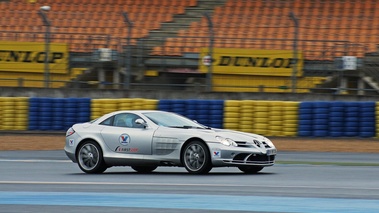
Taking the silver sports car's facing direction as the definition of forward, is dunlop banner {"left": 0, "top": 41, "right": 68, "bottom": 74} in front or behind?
behind

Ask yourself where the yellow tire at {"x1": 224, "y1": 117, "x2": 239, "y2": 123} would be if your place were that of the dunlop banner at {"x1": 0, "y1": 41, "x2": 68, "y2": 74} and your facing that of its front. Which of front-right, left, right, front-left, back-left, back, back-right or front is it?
front-left

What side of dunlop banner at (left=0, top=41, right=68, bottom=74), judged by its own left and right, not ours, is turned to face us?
front

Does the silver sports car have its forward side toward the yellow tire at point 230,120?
no

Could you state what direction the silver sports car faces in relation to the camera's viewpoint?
facing the viewer and to the right of the viewer

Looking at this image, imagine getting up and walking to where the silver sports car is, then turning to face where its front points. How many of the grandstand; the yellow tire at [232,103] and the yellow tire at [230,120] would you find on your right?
0

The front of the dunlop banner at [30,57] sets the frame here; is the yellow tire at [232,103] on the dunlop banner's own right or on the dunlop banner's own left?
on the dunlop banner's own left

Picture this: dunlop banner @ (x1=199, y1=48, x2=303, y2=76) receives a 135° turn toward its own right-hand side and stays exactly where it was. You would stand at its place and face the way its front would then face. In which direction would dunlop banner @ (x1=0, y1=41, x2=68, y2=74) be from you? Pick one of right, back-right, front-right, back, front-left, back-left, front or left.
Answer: front-left

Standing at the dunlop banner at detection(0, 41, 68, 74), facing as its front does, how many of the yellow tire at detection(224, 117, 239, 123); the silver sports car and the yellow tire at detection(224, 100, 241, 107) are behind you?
0

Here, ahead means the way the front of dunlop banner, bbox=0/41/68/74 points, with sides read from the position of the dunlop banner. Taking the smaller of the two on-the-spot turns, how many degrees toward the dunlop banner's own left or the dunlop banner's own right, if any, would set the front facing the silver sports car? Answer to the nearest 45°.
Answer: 0° — it already faces it

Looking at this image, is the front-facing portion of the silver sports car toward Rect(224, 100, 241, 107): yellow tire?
no

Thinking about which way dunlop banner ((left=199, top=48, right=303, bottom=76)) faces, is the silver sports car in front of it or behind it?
in front

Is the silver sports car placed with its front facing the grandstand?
no
